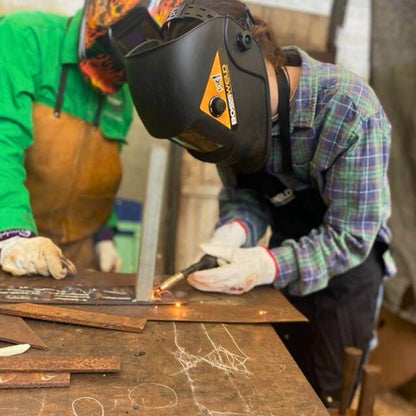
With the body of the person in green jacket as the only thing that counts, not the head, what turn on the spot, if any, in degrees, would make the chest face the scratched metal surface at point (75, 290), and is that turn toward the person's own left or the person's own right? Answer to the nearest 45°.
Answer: approximately 45° to the person's own right

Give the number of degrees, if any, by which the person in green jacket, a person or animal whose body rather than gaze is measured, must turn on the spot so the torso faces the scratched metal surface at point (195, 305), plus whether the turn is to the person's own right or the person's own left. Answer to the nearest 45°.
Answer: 0° — they already face it

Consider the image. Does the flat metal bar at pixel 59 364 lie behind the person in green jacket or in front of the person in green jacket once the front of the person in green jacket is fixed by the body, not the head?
in front

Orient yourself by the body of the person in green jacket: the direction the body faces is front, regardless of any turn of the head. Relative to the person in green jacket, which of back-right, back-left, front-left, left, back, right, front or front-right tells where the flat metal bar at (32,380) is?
front-right

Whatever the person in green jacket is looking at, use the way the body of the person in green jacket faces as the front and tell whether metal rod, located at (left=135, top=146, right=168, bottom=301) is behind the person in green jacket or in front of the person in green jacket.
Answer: in front

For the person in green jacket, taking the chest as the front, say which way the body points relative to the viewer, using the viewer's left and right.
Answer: facing the viewer and to the right of the viewer

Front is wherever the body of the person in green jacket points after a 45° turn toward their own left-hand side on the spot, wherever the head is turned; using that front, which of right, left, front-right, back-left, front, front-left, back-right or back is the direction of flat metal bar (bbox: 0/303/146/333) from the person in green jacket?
right

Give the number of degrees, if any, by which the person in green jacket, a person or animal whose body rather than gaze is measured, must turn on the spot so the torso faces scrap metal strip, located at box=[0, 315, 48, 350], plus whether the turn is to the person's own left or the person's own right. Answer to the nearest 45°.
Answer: approximately 45° to the person's own right
